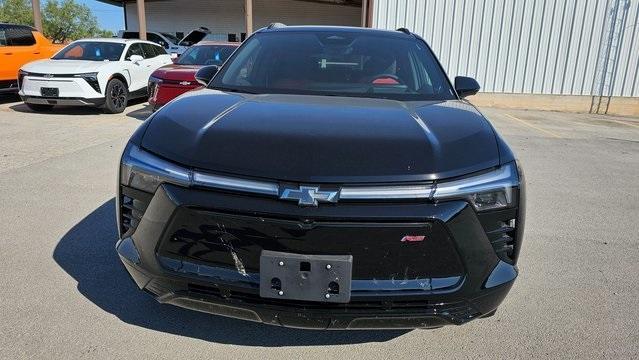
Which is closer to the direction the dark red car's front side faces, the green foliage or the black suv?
the black suv

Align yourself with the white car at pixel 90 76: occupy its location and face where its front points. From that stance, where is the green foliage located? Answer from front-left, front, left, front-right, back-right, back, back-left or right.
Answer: back-right

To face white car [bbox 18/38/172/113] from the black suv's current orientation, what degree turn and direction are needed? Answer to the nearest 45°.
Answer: approximately 135° to its right

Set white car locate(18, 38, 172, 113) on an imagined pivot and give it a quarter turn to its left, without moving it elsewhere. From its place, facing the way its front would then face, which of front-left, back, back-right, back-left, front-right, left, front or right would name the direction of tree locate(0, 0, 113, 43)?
back-left

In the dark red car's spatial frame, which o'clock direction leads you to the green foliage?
The green foliage is roughly at 4 o'clock from the dark red car.

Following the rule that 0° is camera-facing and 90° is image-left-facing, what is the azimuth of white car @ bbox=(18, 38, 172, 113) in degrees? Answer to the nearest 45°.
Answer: approximately 45°

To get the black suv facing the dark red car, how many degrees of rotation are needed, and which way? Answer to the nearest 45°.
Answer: approximately 180°

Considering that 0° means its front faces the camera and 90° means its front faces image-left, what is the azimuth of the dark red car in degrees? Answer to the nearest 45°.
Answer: approximately 45°

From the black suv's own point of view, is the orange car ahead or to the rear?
to the rear

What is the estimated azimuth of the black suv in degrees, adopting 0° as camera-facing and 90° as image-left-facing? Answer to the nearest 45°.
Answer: approximately 0°

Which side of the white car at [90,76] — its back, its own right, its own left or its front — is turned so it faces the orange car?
right
